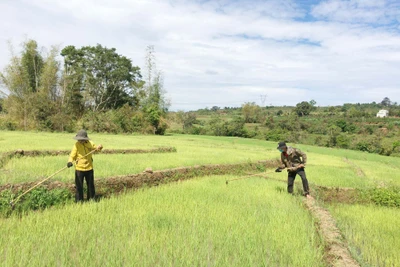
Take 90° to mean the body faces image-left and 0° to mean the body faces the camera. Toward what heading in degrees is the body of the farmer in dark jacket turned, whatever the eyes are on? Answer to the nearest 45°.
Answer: approximately 45°

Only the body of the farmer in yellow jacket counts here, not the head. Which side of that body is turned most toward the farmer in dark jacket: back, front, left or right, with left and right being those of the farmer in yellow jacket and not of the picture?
left

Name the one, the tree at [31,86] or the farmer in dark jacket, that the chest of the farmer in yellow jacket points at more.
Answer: the farmer in dark jacket

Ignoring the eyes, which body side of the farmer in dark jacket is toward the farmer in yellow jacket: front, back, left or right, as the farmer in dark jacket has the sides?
front

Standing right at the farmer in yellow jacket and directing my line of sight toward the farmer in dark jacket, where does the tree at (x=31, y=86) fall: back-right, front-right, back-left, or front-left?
back-left

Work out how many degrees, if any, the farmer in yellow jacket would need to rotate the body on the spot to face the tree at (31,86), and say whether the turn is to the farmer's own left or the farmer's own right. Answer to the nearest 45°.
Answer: approximately 180°

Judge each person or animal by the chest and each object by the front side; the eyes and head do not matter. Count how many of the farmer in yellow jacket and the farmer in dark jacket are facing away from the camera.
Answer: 0

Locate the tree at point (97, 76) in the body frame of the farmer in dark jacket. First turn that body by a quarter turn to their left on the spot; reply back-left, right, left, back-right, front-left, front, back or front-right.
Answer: back
